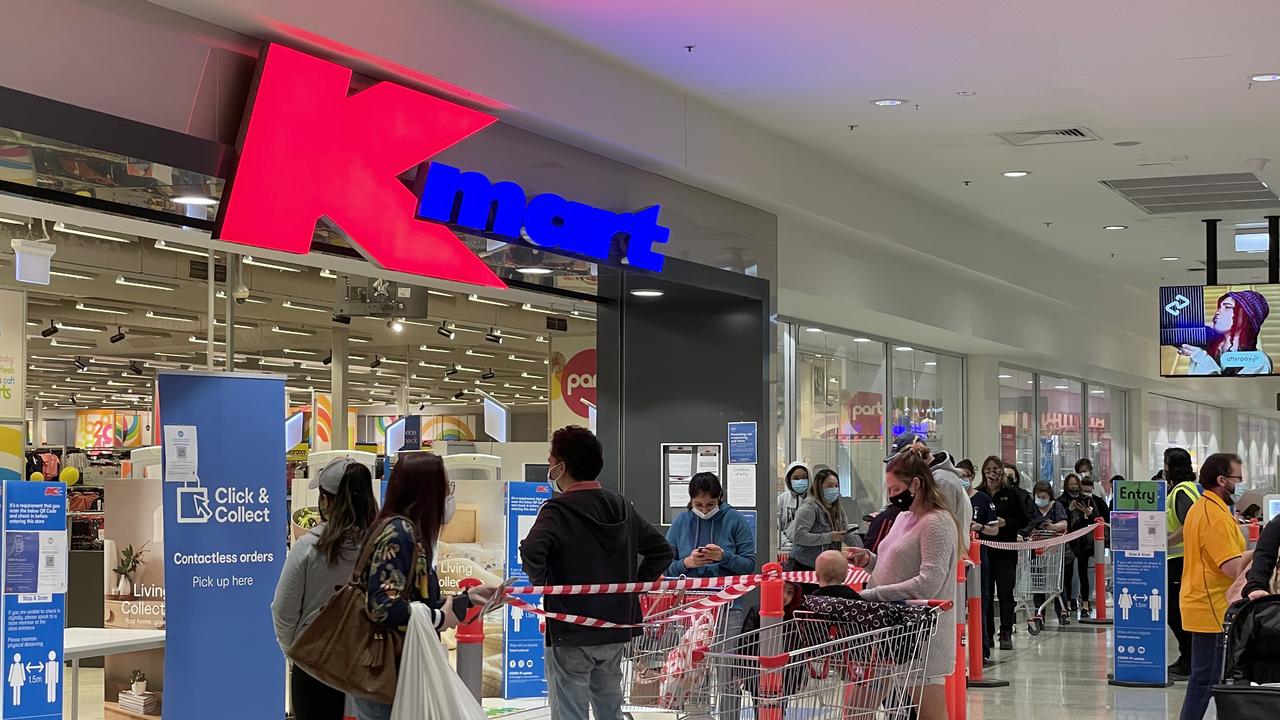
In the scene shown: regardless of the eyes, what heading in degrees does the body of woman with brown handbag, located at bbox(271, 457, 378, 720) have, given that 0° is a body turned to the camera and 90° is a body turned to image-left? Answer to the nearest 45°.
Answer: approximately 135°

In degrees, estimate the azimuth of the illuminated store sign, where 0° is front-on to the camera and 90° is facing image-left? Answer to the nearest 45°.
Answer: approximately 315°

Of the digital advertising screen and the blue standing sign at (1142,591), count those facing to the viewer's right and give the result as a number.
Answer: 0

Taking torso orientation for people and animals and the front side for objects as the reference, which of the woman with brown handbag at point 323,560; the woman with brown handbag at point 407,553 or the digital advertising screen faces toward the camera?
the digital advertising screen

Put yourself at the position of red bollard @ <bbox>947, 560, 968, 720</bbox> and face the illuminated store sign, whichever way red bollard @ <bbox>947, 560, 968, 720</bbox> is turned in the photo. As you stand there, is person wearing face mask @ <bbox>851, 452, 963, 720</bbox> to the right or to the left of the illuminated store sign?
left

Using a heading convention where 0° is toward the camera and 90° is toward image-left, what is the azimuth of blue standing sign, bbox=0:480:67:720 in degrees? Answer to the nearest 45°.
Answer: approximately 0°

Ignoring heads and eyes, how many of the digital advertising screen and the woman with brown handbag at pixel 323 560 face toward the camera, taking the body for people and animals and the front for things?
1

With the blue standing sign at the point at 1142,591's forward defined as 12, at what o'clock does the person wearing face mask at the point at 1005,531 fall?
The person wearing face mask is roughly at 5 o'clock from the blue standing sign.

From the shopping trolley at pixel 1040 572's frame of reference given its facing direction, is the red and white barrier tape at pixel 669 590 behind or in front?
in front
